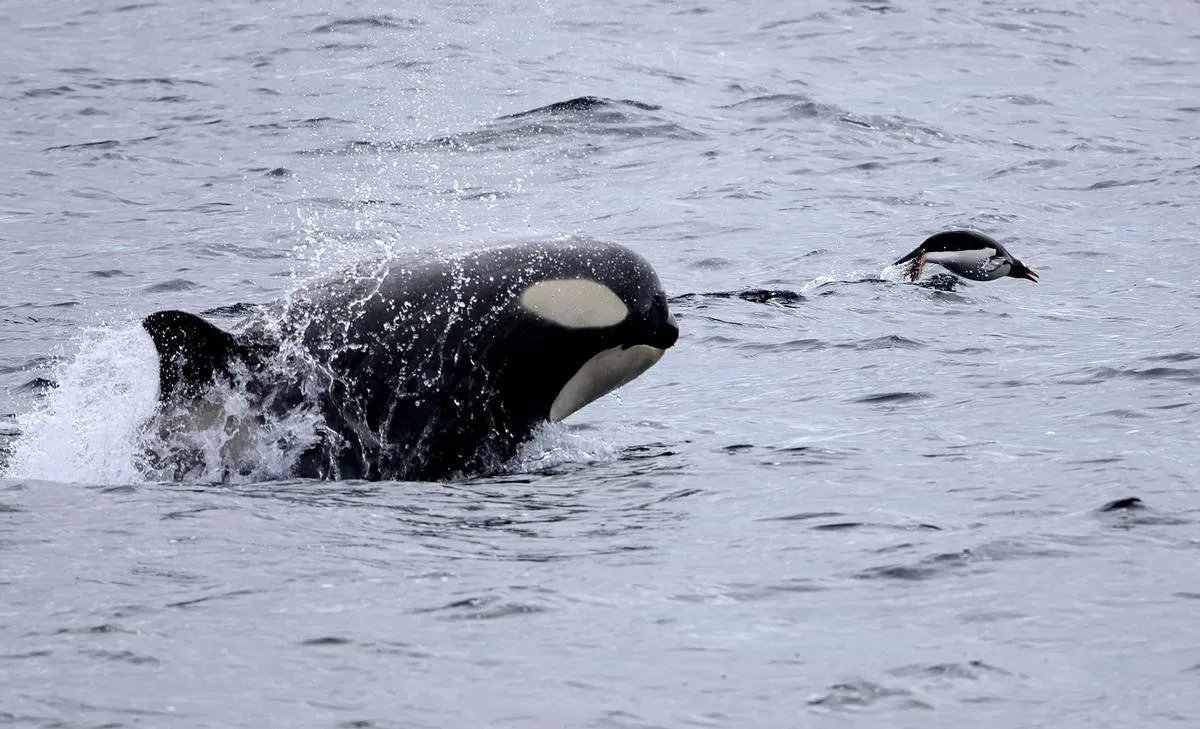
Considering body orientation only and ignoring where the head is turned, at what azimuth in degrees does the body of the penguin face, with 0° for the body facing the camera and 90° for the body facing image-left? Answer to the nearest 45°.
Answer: approximately 270°

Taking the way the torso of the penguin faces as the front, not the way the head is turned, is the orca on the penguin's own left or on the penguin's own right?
on the penguin's own right

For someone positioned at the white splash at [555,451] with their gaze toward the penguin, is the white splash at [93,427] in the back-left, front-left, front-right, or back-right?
back-left

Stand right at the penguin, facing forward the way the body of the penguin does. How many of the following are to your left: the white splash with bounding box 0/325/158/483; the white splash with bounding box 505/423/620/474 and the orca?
0

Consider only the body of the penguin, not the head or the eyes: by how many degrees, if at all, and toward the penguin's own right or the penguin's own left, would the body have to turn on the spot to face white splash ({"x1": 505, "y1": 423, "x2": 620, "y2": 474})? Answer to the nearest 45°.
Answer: approximately 90° to the penguin's own right

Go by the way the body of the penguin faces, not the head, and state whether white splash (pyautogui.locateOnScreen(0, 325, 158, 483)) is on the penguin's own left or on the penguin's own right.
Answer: on the penguin's own right
